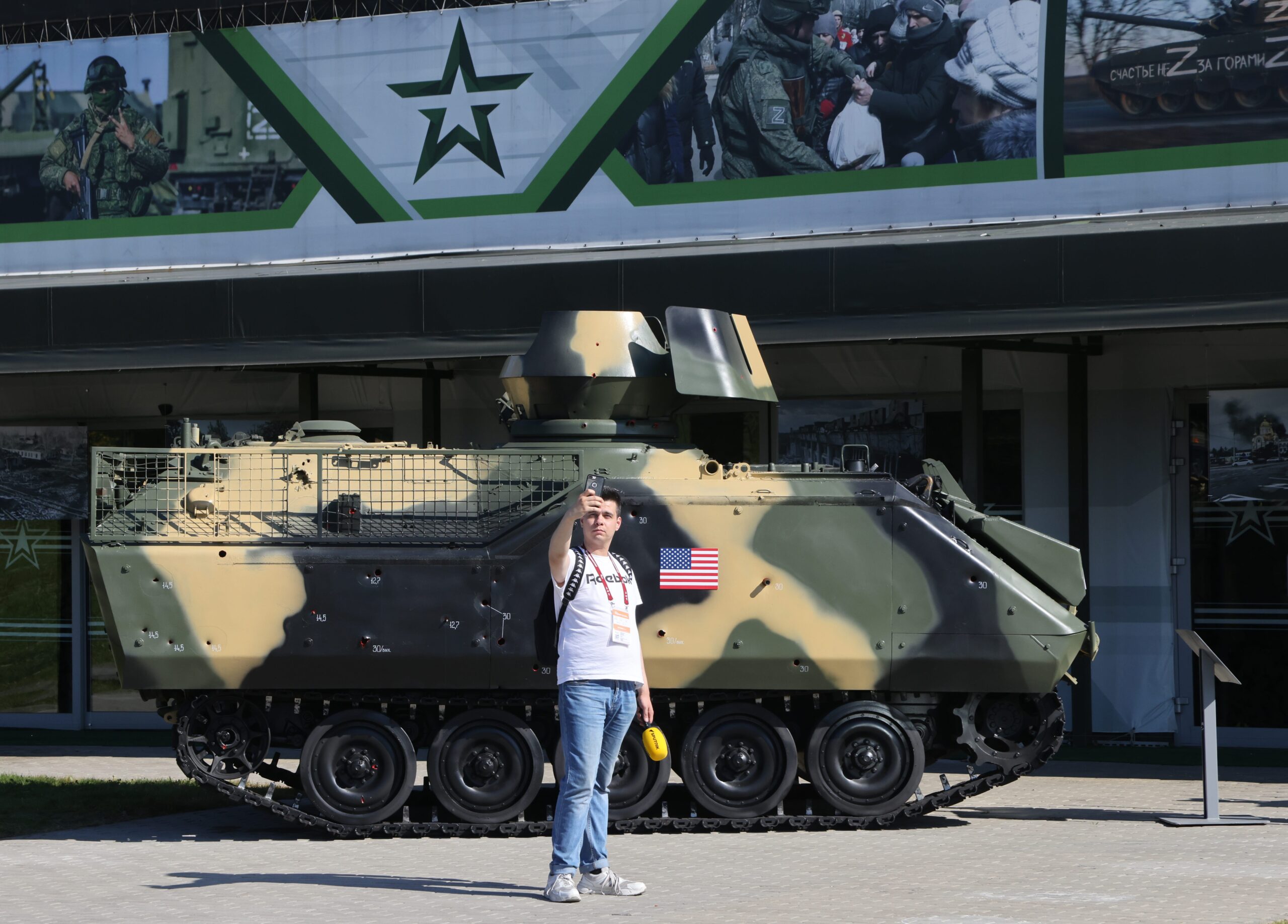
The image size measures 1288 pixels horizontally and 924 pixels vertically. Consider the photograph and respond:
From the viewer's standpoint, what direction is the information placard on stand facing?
to the viewer's right

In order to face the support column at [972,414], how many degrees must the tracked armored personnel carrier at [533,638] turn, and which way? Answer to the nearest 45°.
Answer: approximately 45° to its left

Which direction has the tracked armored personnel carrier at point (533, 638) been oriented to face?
to the viewer's right

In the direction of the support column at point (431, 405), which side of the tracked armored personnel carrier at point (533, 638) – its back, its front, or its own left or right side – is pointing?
left

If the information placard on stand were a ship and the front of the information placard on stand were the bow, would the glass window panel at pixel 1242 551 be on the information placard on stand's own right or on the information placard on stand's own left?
on the information placard on stand's own left

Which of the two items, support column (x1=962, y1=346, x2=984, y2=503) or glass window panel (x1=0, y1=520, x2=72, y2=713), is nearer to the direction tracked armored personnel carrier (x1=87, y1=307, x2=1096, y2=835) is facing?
the support column

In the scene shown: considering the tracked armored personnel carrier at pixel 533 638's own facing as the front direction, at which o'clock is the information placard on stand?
The information placard on stand is roughly at 12 o'clock from the tracked armored personnel carrier.

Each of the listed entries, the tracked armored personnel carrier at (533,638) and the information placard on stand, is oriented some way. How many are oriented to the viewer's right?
2
